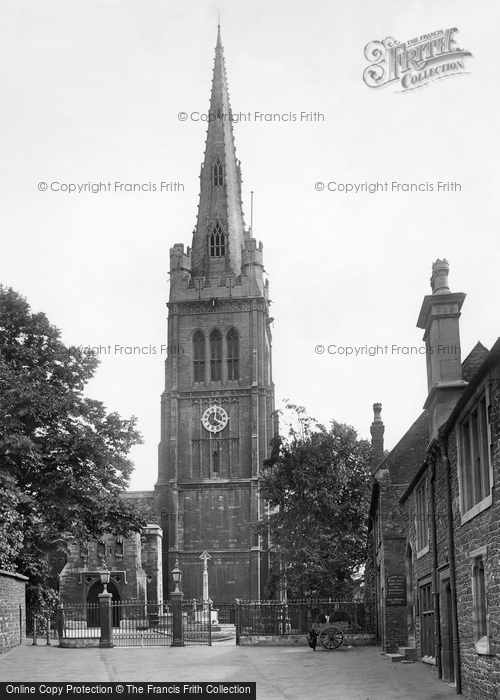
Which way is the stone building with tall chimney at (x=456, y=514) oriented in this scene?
to the viewer's left

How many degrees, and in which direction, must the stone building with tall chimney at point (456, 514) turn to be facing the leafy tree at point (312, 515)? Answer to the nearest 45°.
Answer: approximately 90° to its right

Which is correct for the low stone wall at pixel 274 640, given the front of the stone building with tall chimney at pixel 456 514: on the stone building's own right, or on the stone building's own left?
on the stone building's own right
